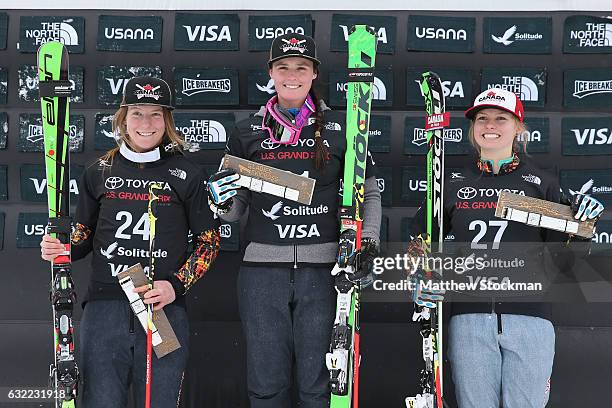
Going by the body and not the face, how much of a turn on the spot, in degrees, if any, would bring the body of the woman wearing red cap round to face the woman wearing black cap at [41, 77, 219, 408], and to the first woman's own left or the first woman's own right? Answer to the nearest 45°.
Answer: approximately 90° to the first woman's own right

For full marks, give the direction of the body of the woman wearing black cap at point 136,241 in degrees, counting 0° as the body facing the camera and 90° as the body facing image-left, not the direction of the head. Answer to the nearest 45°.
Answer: approximately 0°

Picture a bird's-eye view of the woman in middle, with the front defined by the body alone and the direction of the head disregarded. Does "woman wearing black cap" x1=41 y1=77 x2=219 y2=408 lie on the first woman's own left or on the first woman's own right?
on the first woman's own right

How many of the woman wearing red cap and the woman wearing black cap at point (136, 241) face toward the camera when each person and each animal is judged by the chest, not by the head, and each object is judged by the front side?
2

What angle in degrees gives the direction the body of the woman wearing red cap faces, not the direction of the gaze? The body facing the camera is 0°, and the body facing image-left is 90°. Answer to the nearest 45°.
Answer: approximately 0°

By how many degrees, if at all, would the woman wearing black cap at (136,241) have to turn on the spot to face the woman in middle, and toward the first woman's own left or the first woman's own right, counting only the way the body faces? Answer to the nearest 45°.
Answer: approximately 90° to the first woman's own left
